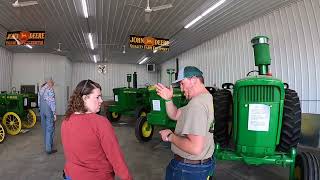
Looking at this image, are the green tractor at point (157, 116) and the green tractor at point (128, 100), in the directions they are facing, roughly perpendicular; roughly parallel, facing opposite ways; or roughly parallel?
roughly parallel

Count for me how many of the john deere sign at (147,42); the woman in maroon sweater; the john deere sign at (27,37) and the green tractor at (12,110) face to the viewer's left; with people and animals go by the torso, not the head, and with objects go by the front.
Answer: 0

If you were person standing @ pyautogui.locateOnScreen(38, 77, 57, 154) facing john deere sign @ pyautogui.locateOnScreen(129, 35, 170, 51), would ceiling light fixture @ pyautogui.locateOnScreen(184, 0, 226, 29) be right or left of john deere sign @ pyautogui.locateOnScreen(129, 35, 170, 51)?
right

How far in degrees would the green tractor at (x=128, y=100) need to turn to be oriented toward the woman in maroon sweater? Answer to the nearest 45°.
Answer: approximately 45° to its left

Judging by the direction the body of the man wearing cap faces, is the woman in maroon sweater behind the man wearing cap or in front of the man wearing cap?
in front

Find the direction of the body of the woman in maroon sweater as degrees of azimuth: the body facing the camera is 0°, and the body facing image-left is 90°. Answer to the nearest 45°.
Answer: approximately 225°

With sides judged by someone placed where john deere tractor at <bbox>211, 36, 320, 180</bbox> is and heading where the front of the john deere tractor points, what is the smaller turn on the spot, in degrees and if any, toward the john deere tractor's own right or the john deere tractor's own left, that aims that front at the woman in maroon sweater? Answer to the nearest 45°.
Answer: approximately 45° to the john deere tractor's own right

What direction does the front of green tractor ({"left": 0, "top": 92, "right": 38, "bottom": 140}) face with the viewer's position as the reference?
facing the viewer and to the right of the viewer

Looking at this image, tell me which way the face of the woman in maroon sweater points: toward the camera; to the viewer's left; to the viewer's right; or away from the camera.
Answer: to the viewer's right

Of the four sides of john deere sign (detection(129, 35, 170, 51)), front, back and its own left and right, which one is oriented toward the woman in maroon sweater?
front

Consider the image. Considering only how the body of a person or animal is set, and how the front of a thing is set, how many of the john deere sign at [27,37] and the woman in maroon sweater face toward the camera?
1

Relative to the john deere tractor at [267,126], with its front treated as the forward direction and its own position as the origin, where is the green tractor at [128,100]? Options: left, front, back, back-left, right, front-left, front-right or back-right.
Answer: back-right

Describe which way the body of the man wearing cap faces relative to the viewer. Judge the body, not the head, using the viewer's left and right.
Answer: facing to the left of the viewer

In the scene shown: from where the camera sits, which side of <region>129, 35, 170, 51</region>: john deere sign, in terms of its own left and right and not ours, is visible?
front

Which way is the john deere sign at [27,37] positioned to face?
toward the camera
